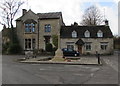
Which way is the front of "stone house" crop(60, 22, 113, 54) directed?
toward the camera

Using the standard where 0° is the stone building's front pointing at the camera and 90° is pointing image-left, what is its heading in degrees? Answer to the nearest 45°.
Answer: approximately 0°

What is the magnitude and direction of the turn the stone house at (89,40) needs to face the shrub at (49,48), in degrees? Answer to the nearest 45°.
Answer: approximately 90° to its right
